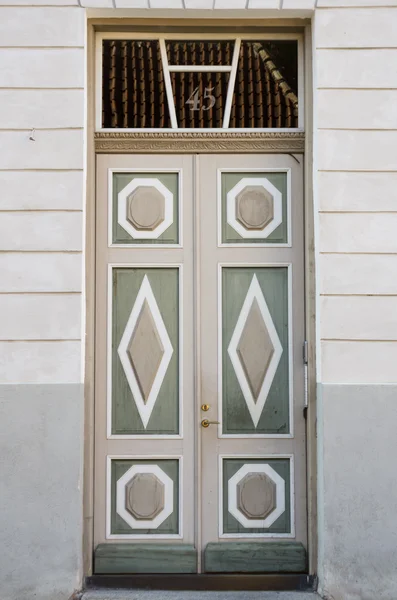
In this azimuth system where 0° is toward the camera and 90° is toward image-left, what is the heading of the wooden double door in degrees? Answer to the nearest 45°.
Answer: approximately 0°
